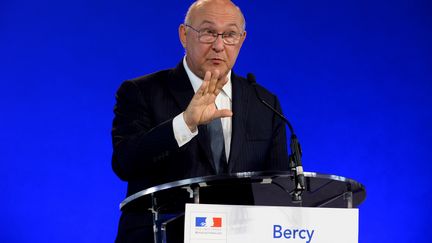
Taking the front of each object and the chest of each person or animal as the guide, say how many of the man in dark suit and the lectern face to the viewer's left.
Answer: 0

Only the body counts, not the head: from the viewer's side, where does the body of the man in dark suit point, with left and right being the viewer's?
facing the viewer and to the right of the viewer
